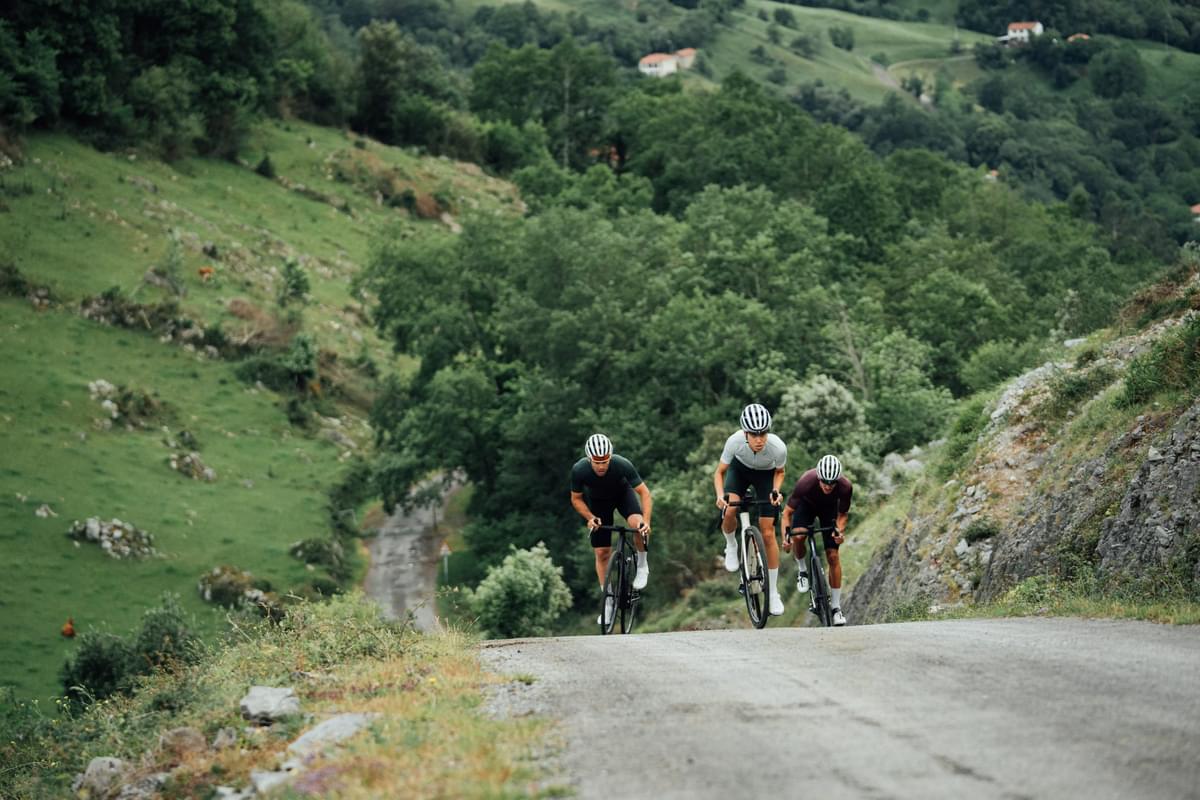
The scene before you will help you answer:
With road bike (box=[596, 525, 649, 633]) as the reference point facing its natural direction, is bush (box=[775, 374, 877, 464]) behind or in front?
behind

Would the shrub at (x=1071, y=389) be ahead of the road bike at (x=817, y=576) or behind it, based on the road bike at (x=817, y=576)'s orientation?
behind

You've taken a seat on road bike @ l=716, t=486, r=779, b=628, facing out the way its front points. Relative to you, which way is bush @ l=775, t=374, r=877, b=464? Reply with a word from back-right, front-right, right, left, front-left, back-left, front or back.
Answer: back

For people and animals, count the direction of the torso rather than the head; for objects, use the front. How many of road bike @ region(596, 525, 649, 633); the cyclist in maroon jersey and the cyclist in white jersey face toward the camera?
3

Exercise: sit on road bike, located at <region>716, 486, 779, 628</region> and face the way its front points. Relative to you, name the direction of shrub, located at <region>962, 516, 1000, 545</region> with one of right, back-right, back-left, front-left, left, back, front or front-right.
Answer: back-left

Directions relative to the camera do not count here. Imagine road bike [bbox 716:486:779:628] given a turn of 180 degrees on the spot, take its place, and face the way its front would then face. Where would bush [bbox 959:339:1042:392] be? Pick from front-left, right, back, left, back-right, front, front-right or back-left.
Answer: front

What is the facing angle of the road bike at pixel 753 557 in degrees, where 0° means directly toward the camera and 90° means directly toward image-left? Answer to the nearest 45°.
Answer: approximately 0°

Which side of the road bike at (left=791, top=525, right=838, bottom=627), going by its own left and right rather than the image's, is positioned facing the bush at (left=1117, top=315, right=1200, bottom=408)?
left

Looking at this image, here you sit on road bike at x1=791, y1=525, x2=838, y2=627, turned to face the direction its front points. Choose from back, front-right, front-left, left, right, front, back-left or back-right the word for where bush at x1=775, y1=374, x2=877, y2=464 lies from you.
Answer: back

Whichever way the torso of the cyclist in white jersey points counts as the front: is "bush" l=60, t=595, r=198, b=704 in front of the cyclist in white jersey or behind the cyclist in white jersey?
behind

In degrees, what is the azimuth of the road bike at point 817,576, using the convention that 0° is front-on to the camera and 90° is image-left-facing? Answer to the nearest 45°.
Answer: approximately 0°
